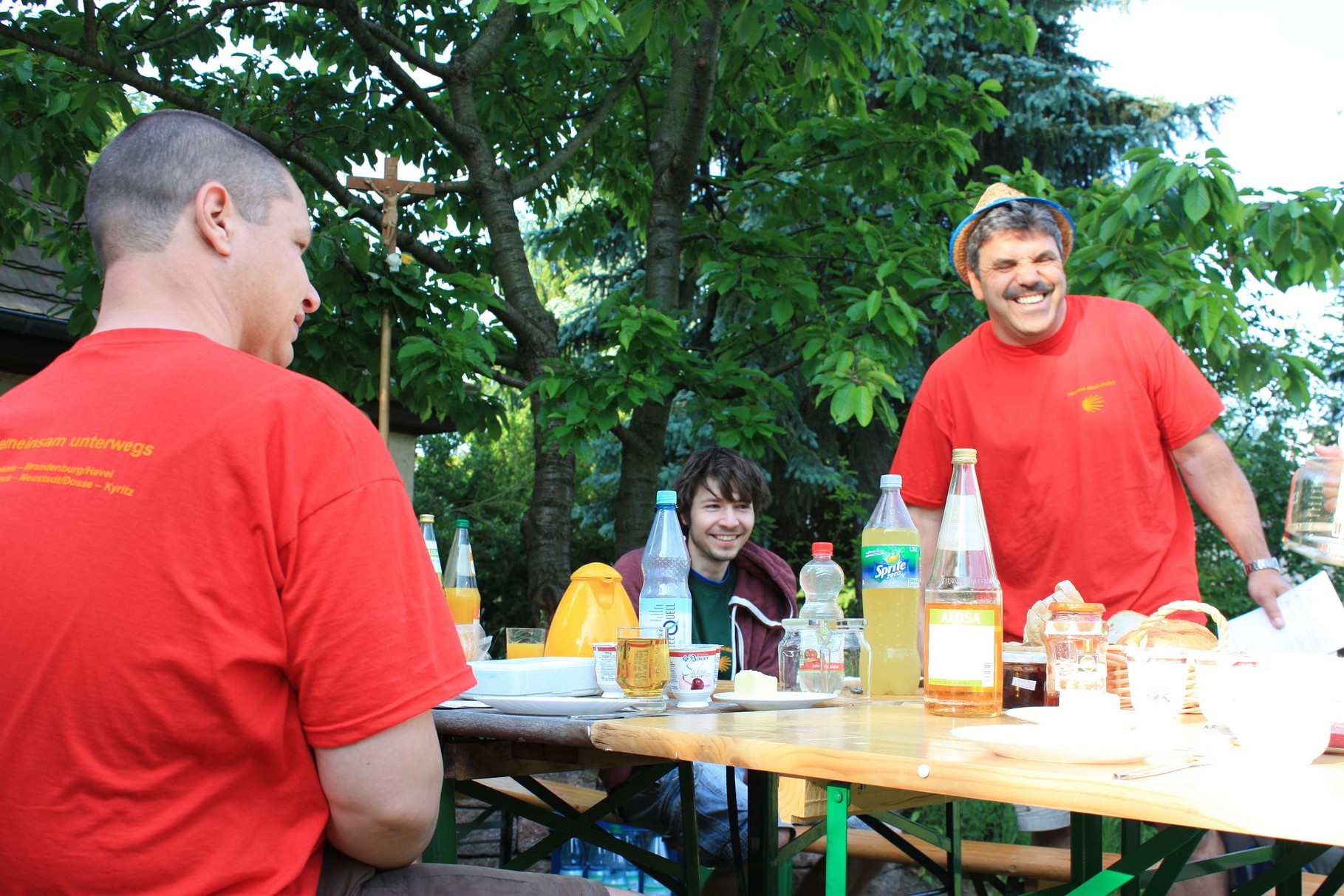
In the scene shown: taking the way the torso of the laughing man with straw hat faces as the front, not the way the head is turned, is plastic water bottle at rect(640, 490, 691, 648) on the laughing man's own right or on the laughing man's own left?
on the laughing man's own right

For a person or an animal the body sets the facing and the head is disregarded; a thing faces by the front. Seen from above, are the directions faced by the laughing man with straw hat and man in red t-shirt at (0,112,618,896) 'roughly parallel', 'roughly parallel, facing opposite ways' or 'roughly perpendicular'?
roughly parallel, facing opposite ways

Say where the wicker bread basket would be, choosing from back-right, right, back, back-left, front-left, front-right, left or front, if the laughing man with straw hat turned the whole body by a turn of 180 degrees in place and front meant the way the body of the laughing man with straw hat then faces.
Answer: back

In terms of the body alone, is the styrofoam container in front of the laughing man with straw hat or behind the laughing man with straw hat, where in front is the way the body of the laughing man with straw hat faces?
in front

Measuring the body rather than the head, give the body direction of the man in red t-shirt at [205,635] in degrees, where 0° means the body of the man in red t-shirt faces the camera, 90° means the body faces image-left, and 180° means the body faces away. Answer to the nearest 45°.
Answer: approximately 225°

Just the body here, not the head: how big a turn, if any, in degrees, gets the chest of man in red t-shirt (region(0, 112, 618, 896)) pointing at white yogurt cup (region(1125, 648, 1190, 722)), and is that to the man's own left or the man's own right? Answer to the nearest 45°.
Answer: approximately 45° to the man's own right

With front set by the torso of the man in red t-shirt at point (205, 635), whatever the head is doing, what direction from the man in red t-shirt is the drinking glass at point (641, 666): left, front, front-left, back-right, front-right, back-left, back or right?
front

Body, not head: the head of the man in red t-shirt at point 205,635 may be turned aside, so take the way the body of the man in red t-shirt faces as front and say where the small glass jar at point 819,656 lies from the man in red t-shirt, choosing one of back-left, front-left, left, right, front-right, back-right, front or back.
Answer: front

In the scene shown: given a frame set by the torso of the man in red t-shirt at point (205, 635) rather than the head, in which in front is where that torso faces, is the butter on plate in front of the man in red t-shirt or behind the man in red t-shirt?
in front

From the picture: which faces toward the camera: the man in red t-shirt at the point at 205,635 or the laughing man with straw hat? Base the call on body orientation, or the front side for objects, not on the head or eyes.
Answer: the laughing man with straw hat

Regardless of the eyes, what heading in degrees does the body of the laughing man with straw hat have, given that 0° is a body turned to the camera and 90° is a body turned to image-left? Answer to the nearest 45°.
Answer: approximately 0°

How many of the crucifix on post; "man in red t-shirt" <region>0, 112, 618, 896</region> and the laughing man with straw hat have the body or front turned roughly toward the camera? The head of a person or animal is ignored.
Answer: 2

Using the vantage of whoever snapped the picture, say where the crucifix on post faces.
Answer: facing the viewer

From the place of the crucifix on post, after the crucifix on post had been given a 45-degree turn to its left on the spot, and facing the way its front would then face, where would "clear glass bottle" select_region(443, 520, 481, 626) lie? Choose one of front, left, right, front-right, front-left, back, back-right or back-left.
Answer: front-right

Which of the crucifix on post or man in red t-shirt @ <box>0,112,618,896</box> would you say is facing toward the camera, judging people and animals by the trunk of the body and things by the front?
the crucifix on post

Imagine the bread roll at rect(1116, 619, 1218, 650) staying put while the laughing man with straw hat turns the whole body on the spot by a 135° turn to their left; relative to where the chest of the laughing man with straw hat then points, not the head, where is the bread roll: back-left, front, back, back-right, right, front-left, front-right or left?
back-right

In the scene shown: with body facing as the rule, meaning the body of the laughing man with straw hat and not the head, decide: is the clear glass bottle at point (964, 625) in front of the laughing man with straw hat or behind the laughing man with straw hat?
in front
